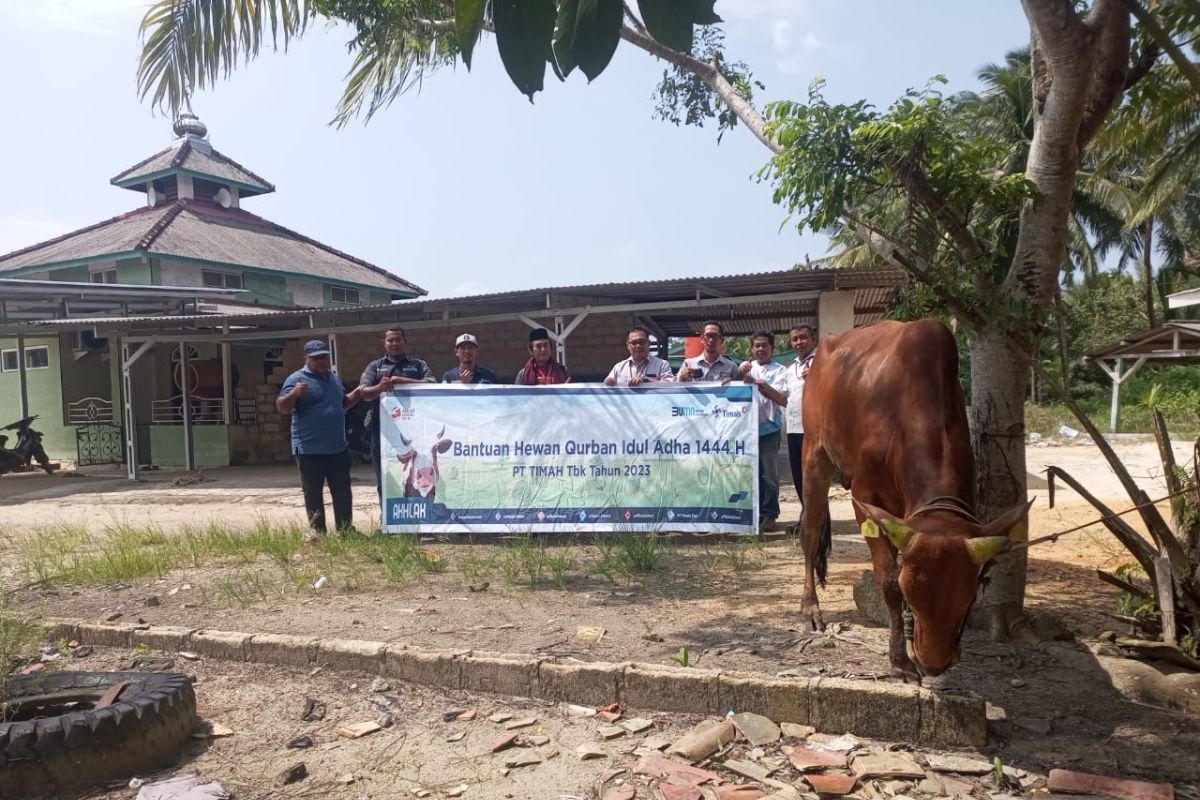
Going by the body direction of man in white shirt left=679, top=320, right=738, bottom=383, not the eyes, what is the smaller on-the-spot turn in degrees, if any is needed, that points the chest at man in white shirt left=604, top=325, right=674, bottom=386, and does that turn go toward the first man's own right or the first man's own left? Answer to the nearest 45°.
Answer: approximately 90° to the first man's own right

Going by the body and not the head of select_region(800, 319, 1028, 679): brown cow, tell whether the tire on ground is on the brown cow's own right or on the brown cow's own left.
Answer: on the brown cow's own right

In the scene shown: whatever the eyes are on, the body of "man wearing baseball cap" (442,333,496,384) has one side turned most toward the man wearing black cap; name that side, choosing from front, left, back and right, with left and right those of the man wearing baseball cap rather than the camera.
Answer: left

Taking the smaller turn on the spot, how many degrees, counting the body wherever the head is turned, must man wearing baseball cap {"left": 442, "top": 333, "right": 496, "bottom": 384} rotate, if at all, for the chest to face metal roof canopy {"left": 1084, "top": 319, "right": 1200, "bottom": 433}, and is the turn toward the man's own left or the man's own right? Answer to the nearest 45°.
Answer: approximately 135° to the man's own left

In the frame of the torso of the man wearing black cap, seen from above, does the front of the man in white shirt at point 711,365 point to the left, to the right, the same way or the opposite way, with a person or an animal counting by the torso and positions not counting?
the same way

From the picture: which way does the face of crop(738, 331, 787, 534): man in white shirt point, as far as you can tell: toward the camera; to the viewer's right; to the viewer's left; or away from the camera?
toward the camera

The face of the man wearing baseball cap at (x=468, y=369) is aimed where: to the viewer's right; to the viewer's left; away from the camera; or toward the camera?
toward the camera

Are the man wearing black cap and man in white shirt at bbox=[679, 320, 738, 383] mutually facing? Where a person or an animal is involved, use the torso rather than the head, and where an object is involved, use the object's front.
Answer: no

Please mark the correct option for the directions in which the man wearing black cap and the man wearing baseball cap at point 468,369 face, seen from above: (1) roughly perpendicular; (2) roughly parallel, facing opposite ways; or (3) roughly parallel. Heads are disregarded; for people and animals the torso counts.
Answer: roughly parallel

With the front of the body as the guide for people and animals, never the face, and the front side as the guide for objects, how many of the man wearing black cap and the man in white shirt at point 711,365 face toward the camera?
2

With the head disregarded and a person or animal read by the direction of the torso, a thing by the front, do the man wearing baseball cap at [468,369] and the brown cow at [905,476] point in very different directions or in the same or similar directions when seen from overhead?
same or similar directions

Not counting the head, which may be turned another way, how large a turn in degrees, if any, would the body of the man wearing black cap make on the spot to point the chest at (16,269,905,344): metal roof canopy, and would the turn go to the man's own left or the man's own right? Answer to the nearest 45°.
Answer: approximately 180°

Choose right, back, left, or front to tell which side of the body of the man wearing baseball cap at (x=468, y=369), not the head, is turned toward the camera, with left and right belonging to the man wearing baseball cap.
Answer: front

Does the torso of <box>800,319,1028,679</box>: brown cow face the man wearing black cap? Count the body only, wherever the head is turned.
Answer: no

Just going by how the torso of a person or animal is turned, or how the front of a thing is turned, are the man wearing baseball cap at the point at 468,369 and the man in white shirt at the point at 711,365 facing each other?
no

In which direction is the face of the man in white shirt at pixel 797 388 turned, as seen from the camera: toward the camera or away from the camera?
toward the camera

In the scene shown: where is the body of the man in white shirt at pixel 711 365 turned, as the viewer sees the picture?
toward the camera
